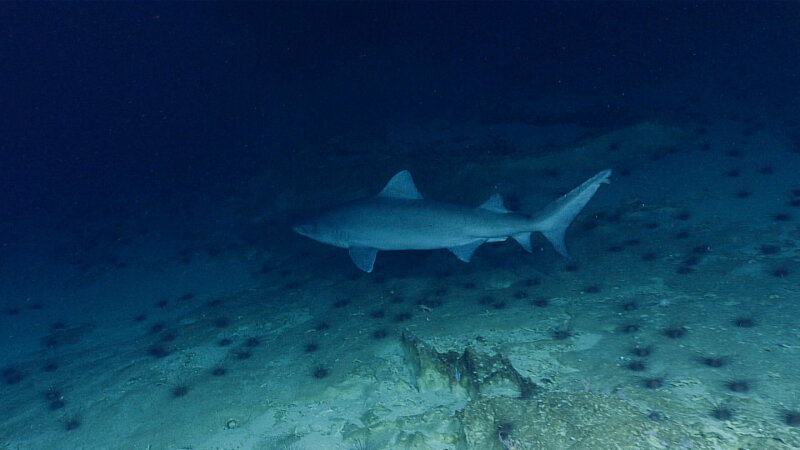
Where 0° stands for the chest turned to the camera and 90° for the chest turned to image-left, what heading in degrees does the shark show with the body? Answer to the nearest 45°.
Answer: approximately 90°
